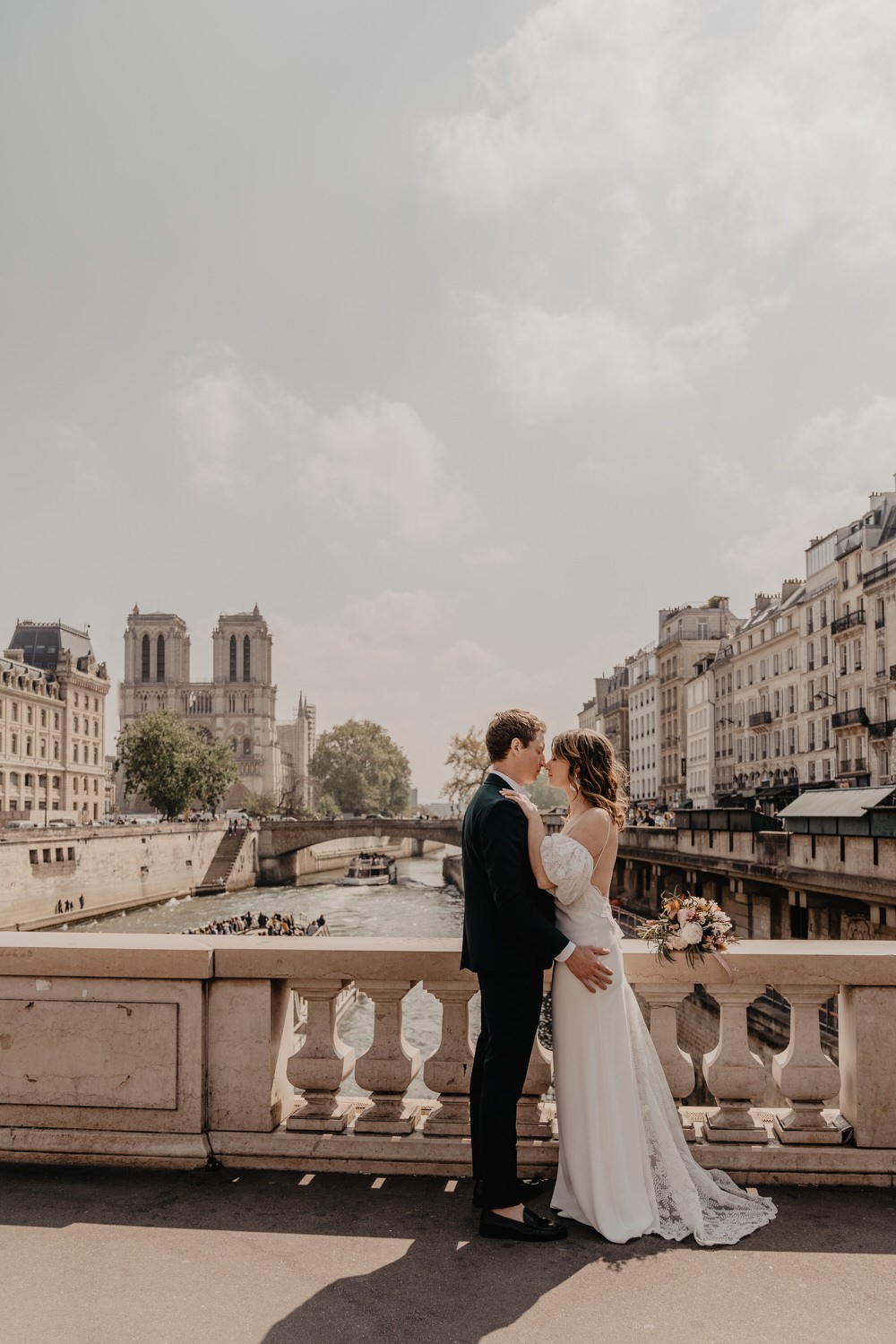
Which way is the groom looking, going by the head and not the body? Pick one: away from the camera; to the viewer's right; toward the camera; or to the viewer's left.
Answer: to the viewer's right

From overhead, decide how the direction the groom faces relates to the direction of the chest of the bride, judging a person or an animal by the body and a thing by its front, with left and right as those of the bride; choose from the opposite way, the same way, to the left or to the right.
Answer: the opposite way

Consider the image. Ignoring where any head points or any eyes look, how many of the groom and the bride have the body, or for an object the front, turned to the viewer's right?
1

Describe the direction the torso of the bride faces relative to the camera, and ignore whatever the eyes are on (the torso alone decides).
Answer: to the viewer's left

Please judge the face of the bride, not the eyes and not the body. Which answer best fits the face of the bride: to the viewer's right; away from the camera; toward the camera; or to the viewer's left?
to the viewer's left

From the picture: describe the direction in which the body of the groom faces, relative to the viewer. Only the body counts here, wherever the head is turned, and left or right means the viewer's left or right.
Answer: facing to the right of the viewer

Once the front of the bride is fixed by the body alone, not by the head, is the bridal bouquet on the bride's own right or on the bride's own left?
on the bride's own right
